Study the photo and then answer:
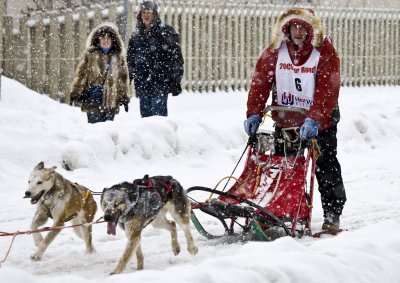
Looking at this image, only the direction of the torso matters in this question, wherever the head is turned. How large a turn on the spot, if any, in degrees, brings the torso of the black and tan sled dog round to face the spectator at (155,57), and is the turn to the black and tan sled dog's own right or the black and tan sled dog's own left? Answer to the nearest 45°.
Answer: approximately 135° to the black and tan sled dog's own right

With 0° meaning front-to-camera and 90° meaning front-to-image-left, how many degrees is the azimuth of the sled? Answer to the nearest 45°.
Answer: approximately 45°

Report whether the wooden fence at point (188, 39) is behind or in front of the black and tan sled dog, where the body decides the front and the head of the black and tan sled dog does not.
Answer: behind

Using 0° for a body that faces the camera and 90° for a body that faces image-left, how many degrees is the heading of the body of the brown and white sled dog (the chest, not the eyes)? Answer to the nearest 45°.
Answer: approximately 45°

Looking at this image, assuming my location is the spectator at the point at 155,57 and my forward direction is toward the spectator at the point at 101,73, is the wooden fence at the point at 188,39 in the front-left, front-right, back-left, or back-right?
back-right

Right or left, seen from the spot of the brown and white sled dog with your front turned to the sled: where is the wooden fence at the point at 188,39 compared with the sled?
left

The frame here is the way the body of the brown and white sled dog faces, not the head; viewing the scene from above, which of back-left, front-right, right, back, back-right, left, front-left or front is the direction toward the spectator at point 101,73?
back-right

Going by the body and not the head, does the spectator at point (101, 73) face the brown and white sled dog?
yes

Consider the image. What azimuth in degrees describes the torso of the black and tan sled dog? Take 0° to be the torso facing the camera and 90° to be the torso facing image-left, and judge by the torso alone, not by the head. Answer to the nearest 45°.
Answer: approximately 45°
